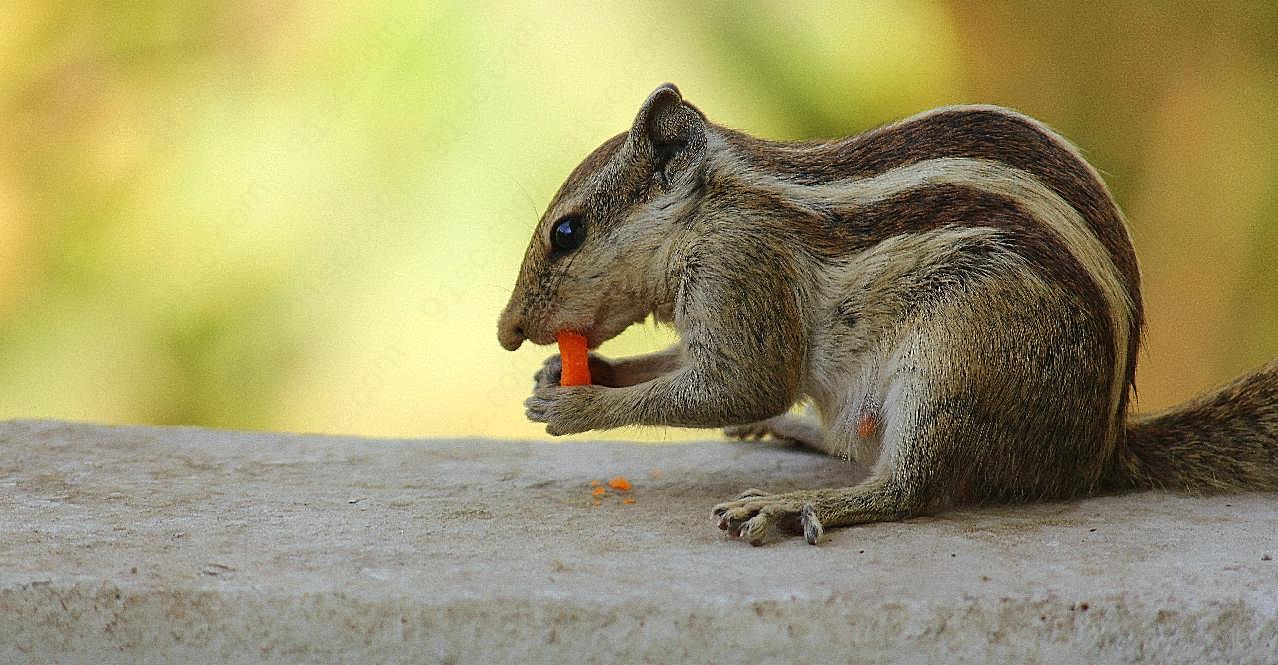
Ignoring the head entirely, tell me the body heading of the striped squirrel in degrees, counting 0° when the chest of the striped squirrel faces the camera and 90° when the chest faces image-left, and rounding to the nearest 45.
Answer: approximately 90°
